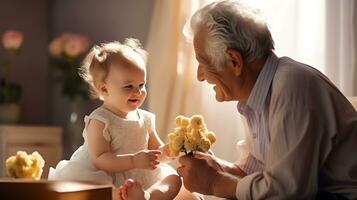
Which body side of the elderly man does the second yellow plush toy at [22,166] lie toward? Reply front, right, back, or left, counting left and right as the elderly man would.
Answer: front

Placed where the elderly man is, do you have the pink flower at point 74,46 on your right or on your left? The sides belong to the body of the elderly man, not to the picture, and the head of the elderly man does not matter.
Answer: on your right

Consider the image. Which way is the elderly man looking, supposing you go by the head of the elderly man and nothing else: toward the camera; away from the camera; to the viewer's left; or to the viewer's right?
to the viewer's left

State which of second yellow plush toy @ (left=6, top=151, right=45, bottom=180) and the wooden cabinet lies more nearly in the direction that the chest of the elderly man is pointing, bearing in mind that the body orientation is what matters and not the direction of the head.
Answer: the second yellow plush toy

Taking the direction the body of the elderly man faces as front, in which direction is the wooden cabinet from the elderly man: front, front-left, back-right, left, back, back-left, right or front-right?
front-right

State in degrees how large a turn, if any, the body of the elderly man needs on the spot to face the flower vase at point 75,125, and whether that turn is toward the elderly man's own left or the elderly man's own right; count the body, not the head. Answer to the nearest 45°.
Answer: approximately 45° to the elderly man's own right

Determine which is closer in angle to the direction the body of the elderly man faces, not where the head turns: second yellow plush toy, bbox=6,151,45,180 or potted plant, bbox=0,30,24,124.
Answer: the second yellow plush toy

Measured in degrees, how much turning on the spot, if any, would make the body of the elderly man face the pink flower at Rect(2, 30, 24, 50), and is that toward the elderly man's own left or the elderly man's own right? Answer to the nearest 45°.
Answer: approximately 45° to the elderly man's own right

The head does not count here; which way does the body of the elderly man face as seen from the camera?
to the viewer's left
